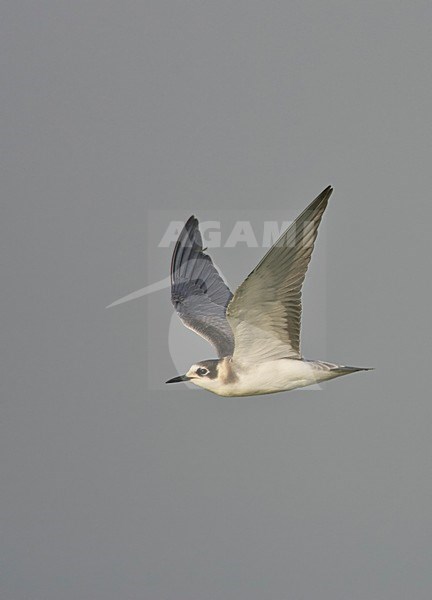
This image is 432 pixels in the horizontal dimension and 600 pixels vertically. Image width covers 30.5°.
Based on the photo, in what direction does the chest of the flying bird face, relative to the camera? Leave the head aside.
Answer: to the viewer's left
